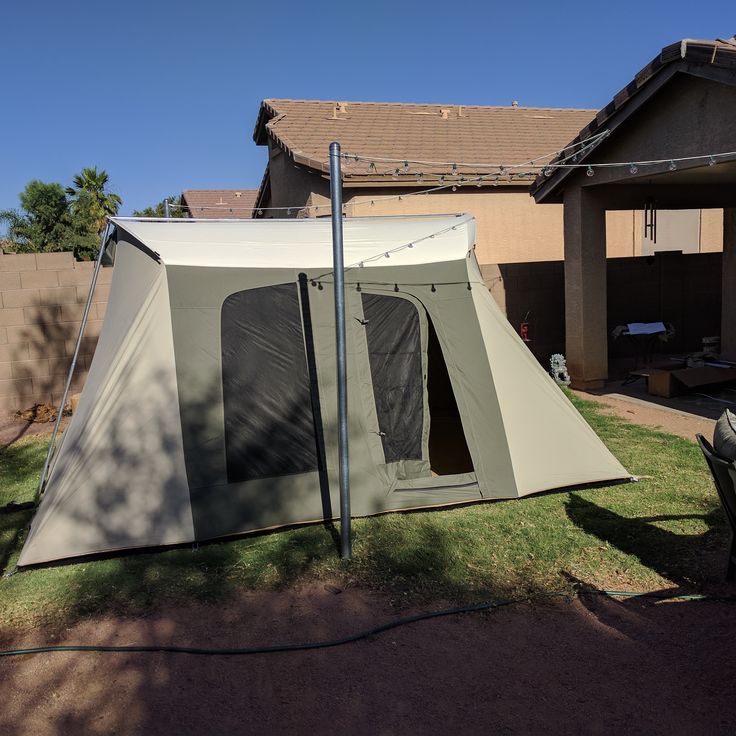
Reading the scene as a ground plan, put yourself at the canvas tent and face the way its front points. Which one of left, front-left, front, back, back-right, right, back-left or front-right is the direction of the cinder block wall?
back-right

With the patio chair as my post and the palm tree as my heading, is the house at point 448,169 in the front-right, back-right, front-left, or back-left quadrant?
front-right

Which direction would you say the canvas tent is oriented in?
toward the camera

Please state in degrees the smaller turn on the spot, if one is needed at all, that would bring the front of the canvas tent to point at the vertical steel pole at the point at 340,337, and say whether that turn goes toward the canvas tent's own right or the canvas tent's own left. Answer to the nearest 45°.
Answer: approximately 45° to the canvas tent's own left

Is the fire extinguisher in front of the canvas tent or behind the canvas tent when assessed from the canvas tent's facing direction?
behind

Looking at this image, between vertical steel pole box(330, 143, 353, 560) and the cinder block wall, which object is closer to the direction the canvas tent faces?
the vertical steel pole

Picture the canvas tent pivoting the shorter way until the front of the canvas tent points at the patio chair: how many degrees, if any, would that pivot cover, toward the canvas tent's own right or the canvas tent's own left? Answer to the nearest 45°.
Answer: approximately 45° to the canvas tent's own left

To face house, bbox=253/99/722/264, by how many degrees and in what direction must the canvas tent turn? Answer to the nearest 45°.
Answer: approximately 180°
